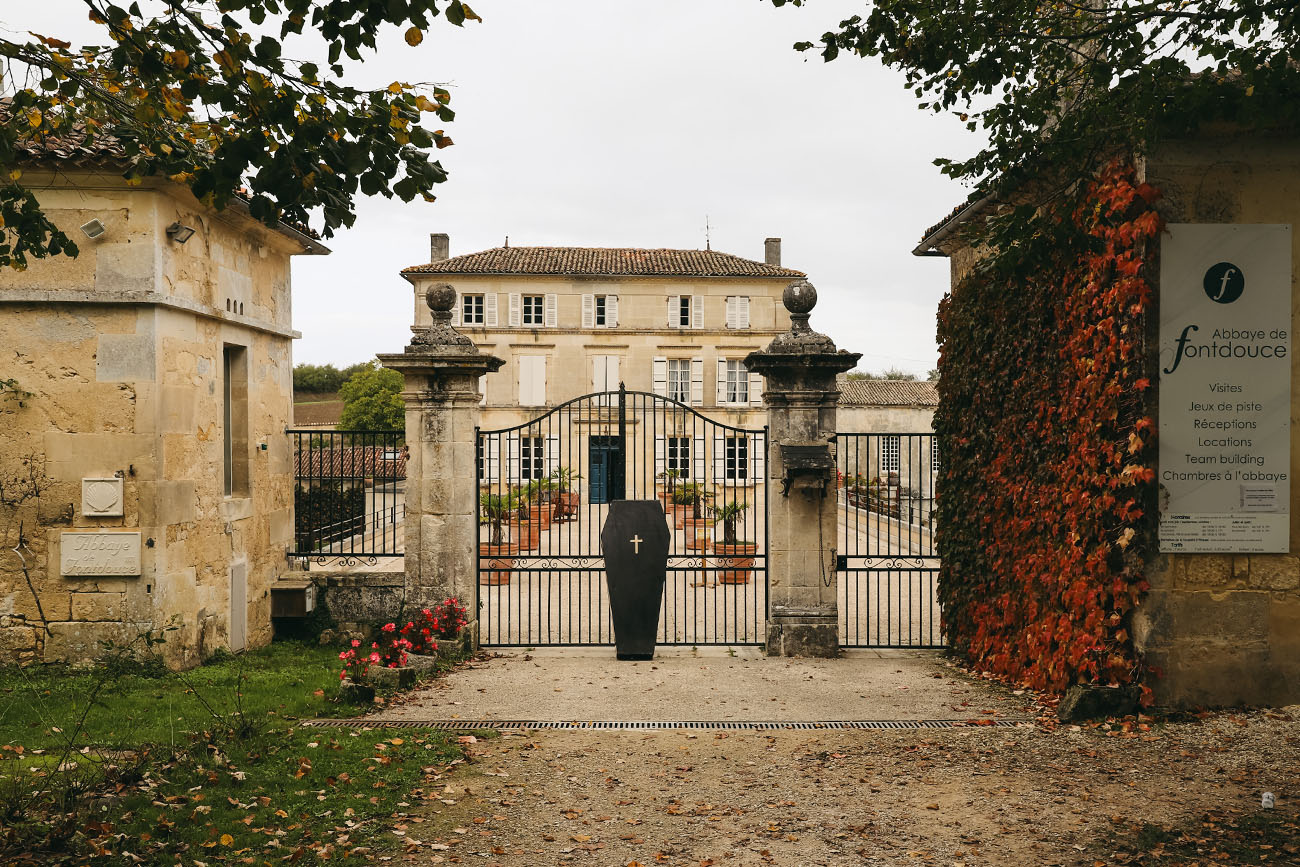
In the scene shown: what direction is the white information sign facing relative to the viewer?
toward the camera

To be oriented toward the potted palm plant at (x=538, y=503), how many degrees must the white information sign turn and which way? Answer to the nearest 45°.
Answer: approximately 135° to its right

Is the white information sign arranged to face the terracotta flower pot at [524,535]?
no

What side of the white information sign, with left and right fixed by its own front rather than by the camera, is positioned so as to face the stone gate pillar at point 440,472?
right

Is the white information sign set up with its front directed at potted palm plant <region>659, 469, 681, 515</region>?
no

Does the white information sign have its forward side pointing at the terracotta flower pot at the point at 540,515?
no
